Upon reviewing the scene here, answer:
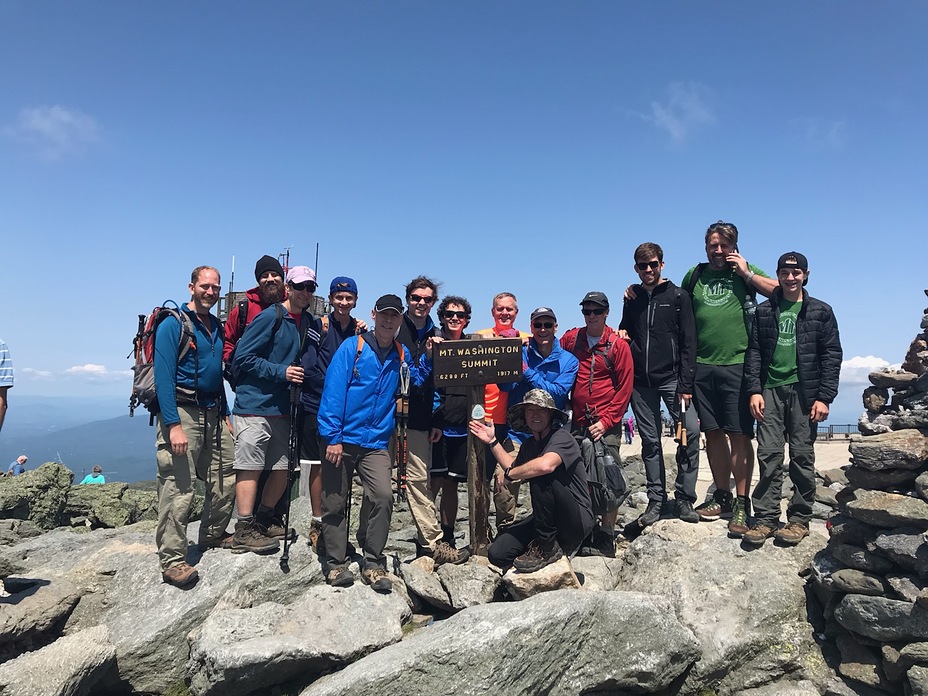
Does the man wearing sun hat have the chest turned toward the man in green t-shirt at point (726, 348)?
no

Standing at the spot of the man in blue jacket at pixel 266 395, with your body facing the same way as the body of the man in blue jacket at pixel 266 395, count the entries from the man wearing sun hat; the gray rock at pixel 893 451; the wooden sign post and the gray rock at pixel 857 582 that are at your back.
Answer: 0

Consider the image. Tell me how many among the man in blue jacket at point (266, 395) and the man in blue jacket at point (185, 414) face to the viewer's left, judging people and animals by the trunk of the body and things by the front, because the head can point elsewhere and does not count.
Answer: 0

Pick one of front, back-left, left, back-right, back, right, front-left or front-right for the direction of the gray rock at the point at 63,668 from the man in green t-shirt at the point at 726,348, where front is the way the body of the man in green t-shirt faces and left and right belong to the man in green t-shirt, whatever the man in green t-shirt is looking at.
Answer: front-right

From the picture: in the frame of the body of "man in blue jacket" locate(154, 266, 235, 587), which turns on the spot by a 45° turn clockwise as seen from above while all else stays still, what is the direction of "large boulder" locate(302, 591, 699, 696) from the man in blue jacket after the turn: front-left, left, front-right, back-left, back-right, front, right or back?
front-left

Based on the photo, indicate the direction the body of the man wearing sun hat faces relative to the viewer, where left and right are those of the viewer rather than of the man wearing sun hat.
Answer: facing the viewer and to the left of the viewer

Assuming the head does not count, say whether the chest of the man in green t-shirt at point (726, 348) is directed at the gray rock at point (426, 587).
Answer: no

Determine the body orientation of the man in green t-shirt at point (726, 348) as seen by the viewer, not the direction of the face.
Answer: toward the camera

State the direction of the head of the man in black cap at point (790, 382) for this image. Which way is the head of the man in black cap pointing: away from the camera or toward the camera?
toward the camera

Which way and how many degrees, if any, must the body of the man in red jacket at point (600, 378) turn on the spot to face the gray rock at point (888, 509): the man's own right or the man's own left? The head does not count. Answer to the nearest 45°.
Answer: approximately 135° to the man's own left

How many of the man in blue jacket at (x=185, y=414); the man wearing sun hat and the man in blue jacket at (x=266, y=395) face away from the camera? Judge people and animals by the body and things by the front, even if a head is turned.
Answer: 0

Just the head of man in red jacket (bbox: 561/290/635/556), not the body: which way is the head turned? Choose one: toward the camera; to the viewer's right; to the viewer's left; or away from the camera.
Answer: toward the camera

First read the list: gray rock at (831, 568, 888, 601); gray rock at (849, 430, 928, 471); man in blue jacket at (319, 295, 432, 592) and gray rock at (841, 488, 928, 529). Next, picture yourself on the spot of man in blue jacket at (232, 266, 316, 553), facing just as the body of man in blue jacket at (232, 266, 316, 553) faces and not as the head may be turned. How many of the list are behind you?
0

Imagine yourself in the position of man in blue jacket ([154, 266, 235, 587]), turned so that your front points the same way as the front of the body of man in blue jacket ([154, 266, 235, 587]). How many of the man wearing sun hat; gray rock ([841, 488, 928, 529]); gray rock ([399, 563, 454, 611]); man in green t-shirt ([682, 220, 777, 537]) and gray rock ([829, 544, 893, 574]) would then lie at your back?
0

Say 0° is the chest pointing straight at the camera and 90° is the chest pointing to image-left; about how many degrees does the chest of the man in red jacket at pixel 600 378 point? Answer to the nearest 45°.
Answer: approximately 45°
